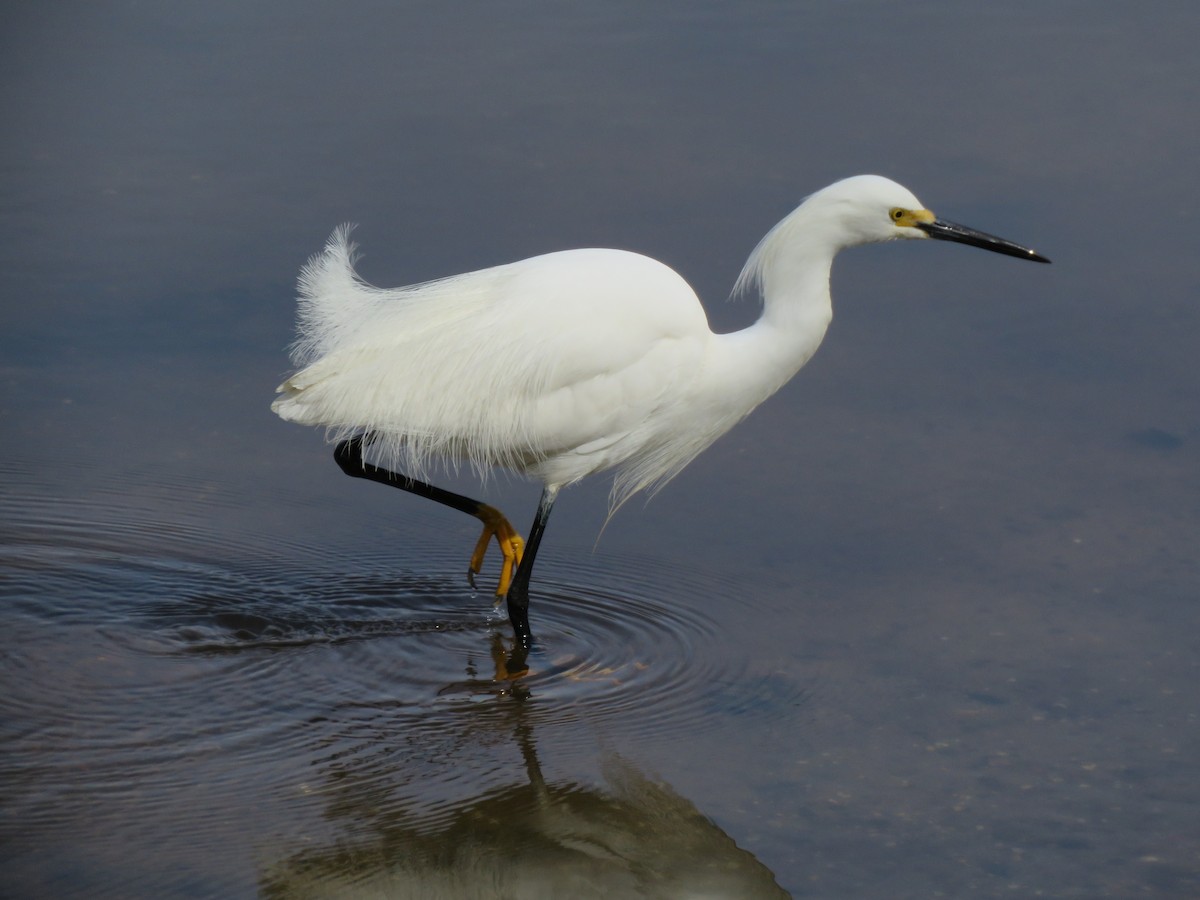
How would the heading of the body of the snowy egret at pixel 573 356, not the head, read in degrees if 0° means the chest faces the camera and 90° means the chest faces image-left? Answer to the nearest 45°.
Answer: approximately 270°
